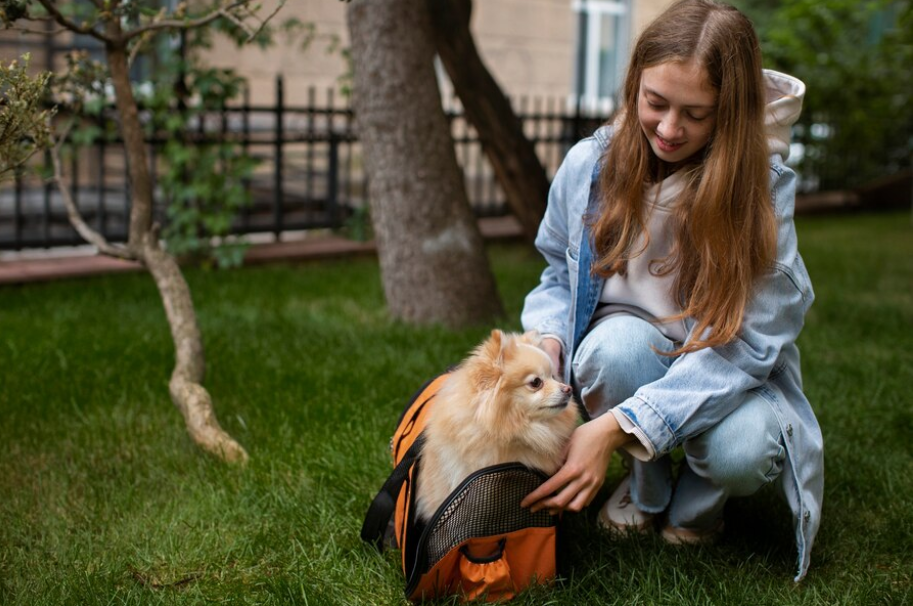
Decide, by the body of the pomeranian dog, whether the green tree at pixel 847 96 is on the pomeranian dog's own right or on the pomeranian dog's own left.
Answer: on the pomeranian dog's own left

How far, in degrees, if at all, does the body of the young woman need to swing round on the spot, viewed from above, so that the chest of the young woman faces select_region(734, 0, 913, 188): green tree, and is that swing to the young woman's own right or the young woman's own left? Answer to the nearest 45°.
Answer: approximately 135° to the young woman's own right

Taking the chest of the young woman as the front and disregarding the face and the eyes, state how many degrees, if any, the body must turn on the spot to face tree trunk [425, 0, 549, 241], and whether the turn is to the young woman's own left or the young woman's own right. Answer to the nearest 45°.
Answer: approximately 135° to the young woman's own right

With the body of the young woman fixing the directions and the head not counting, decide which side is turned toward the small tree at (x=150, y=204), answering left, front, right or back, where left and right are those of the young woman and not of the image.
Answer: right

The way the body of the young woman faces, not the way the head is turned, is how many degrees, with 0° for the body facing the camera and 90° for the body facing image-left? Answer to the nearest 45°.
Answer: approximately 45°
